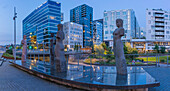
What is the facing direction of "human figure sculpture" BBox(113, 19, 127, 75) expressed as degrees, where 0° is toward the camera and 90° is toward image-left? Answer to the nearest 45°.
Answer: approximately 45°

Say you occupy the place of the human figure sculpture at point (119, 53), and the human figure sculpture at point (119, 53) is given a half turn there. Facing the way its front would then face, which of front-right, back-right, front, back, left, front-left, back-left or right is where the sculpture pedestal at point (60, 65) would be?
back-left
